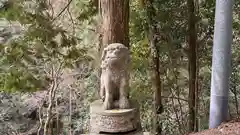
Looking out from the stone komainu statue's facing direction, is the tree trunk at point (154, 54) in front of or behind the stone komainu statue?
behind

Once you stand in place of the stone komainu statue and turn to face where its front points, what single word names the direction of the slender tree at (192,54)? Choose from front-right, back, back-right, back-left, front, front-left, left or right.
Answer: back-left

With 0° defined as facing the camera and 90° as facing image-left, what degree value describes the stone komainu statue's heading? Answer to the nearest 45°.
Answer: approximately 0°

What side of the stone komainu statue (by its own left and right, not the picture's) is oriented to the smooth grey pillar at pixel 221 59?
left
